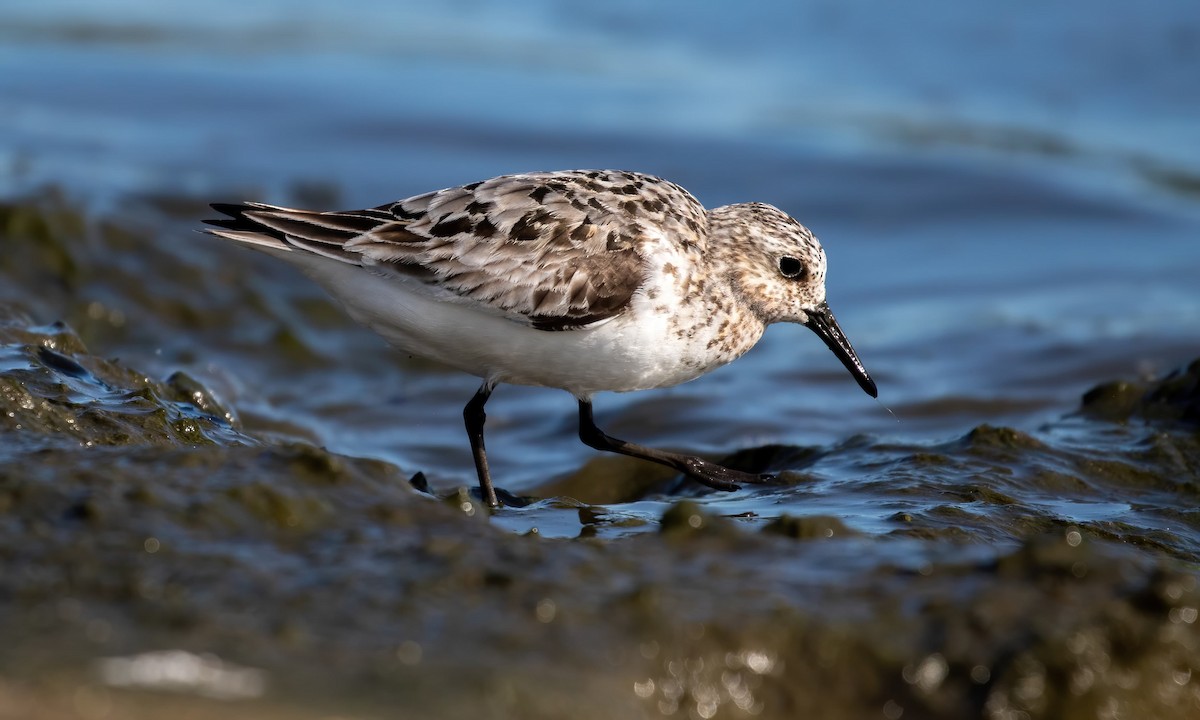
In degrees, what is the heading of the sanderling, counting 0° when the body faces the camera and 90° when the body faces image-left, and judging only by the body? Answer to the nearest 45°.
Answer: approximately 270°

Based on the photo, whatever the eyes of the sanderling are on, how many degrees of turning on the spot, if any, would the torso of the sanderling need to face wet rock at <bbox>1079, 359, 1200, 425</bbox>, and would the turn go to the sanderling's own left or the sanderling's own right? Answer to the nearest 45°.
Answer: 0° — it already faces it
